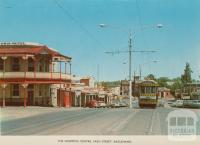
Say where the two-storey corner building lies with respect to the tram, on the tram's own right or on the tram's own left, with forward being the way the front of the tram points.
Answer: on the tram's own right

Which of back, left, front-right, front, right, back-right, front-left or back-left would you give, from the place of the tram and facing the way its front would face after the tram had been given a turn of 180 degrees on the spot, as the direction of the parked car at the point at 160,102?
front-right

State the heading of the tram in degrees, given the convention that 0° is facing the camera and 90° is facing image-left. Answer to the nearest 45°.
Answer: approximately 0°
